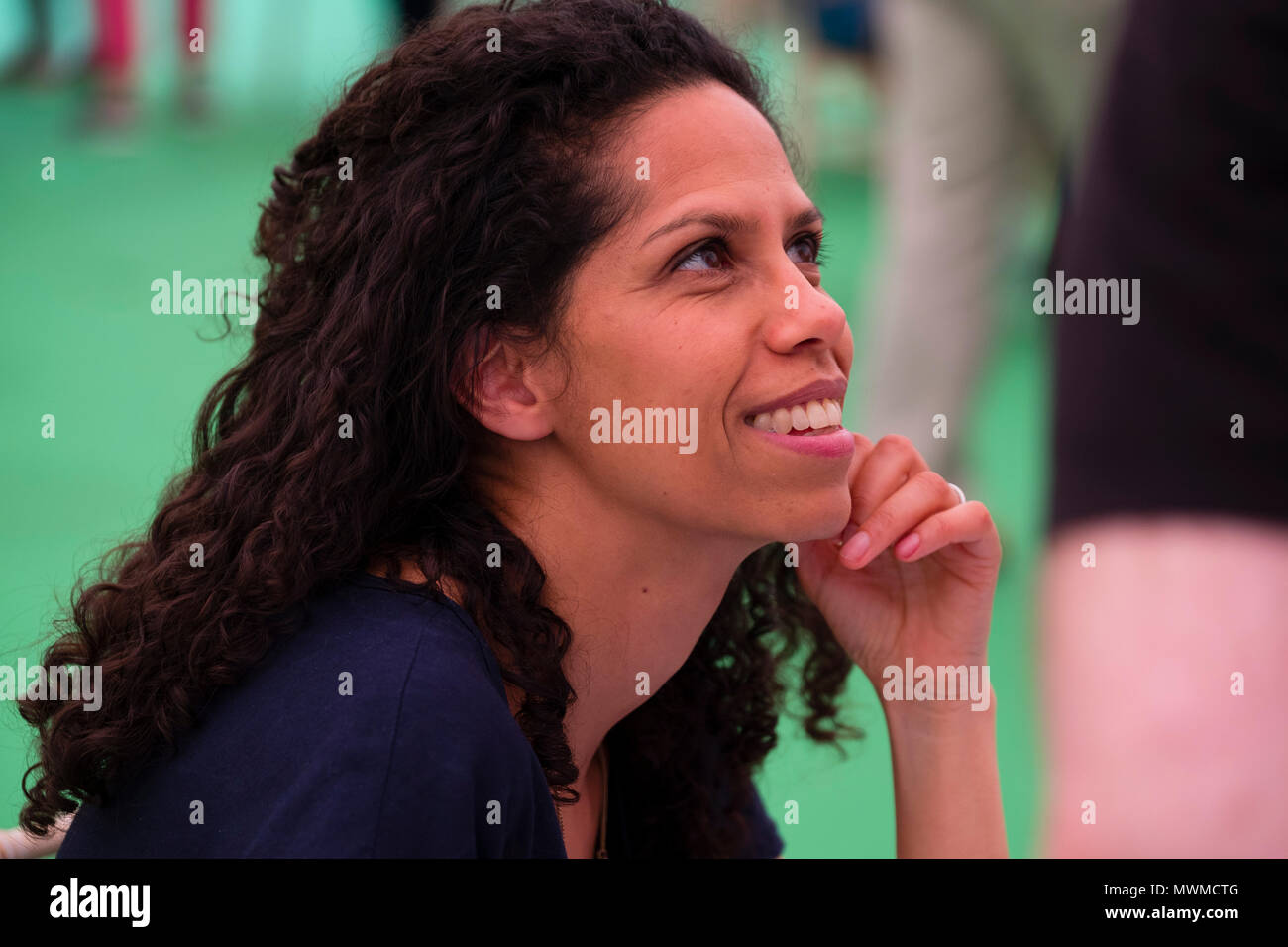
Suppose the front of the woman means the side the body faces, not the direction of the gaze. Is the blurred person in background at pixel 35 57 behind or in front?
behind

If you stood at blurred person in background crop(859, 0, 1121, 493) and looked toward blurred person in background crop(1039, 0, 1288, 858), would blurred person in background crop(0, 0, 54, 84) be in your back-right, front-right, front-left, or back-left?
back-right

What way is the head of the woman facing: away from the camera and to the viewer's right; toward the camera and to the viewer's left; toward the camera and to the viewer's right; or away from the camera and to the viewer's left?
toward the camera and to the viewer's right

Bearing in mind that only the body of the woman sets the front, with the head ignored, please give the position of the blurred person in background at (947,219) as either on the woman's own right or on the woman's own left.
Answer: on the woman's own left
